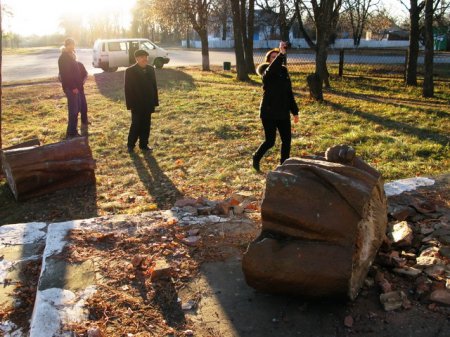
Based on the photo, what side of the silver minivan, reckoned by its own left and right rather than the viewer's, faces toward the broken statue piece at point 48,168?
right

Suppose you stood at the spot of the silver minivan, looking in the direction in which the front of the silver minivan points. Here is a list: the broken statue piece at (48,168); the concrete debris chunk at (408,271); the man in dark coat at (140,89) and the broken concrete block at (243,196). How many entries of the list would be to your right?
4

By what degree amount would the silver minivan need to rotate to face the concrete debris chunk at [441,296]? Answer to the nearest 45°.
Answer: approximately 90° to its right

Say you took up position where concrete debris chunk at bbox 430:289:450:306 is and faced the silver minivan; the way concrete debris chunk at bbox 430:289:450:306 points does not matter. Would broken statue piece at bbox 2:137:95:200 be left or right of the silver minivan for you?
left

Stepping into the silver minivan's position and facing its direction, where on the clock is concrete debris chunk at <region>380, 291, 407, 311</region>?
The concrete debris chunk is roughly at 3 o'clock from the silver minivan.

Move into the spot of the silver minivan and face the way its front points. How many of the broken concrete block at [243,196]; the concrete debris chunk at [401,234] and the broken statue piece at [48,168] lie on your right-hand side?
3

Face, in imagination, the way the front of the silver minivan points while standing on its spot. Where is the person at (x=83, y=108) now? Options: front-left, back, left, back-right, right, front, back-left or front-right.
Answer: right

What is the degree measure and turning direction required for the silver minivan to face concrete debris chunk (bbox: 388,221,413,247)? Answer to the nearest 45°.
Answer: approximately 90° to its right

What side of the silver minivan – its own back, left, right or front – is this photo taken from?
right

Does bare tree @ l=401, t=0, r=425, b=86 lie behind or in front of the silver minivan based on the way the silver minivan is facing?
in front

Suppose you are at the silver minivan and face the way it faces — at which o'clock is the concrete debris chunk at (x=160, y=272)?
The concrete debris chunk is roughly at 3 o'clock from the silver minivan.

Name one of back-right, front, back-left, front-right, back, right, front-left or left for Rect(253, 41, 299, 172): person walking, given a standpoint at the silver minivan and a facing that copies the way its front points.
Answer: right

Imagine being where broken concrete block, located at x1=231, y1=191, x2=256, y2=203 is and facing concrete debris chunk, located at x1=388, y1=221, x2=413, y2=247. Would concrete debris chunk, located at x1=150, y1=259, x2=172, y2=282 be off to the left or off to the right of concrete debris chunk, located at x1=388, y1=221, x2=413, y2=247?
right

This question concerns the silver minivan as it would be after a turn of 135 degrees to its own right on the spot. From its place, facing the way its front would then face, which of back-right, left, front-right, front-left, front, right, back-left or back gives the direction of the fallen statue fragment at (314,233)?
front-left
